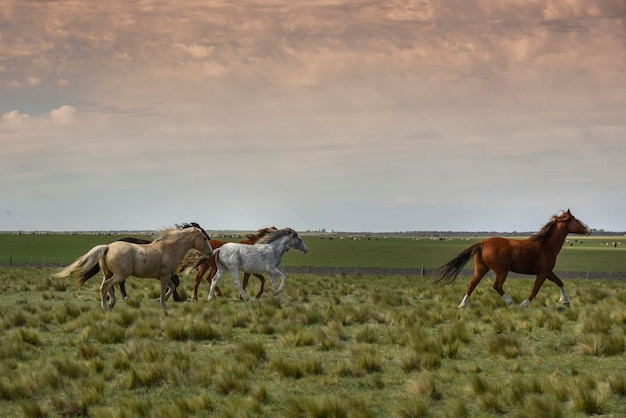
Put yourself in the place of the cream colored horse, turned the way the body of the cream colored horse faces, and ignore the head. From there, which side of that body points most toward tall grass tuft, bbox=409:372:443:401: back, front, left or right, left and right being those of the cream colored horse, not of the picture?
right

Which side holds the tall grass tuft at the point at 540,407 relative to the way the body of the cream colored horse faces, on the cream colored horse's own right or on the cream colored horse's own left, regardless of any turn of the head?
on the cream colored horse's own right

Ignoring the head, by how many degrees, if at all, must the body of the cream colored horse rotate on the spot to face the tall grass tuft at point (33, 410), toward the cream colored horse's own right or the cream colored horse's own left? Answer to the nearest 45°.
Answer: approximately 90° to the cream colored horse's own right

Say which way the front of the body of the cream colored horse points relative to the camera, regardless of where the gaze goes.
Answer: to the viewer's right

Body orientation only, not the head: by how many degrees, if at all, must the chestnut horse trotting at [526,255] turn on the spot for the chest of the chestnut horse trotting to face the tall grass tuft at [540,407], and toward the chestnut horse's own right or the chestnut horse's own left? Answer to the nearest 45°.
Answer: approximately 90° to the chestnut horse's own right

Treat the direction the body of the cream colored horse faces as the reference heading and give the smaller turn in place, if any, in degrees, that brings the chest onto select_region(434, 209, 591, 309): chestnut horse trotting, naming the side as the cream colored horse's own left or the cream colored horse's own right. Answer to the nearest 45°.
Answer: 0° — it already faces it

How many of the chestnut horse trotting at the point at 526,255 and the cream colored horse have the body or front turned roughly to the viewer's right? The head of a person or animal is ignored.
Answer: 2

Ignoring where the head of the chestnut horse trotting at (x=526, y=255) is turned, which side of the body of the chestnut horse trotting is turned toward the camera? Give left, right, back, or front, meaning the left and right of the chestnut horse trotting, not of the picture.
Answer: right
